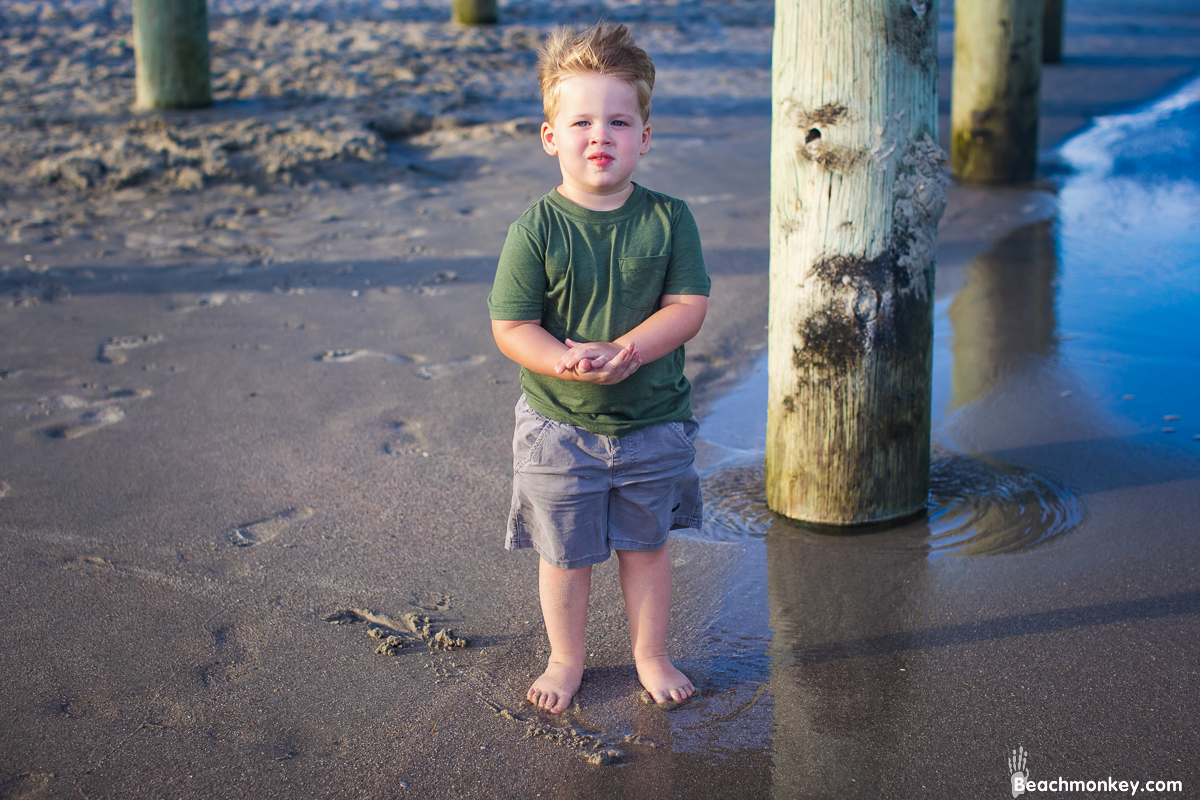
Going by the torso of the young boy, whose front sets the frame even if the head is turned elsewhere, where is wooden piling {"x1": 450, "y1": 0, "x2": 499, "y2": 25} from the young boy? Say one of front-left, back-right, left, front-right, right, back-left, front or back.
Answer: back

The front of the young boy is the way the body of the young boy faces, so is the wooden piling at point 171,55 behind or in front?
behind

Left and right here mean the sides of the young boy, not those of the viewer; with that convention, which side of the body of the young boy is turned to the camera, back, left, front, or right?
front

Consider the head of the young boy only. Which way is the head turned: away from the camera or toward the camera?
toward the camera

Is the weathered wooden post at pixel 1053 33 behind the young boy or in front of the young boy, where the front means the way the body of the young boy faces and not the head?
behind

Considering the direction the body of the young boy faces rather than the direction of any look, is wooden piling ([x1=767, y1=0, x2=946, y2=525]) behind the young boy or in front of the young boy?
behind
